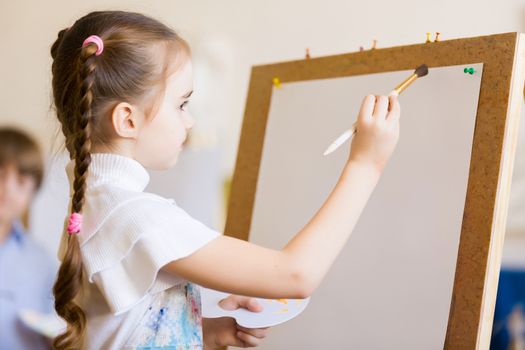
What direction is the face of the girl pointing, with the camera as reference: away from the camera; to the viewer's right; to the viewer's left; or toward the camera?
to the viewer's right

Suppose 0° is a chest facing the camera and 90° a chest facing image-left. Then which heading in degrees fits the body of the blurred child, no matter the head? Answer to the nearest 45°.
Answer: approximately 0°

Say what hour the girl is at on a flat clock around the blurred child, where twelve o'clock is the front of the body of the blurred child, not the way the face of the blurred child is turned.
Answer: The girl is roughly at 12 o'clock from the blurred child.
